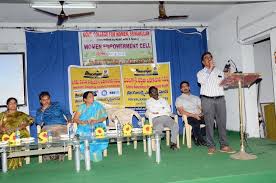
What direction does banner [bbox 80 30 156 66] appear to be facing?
toward the camera

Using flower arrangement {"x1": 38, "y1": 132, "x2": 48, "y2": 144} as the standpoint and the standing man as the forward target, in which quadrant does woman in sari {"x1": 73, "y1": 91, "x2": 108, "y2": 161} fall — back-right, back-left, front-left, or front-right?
front-left

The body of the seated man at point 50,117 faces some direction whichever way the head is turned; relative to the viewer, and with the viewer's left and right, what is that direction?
facing the viewer

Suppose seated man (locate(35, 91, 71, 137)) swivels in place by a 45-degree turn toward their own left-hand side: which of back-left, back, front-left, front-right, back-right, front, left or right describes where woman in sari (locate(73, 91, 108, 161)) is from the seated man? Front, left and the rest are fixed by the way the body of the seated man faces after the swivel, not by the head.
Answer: front

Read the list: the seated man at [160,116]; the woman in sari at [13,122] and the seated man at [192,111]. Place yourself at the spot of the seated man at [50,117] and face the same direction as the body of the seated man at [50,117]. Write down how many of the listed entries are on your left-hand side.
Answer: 2

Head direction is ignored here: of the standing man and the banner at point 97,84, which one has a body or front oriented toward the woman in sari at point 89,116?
the banner

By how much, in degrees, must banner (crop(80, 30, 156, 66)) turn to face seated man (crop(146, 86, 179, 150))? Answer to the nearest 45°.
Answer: approximately 45° to its left

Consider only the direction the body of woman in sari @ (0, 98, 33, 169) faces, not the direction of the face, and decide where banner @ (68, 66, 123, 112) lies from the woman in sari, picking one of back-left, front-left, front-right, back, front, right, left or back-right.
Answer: back-left

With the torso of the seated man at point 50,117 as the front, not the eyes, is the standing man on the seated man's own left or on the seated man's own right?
on the seated man's own left

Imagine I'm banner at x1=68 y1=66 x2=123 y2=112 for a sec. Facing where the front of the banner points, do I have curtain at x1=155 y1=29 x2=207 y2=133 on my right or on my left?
on my left

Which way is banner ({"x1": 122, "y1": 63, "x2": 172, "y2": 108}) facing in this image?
toward the camera

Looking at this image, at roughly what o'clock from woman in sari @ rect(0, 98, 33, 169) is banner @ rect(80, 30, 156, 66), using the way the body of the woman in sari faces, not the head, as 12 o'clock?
The banner is roughly at 8 o'clock from the woman in sari.

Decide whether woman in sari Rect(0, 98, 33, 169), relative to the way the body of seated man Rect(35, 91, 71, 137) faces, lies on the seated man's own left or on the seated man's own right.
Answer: on the seated man's own right

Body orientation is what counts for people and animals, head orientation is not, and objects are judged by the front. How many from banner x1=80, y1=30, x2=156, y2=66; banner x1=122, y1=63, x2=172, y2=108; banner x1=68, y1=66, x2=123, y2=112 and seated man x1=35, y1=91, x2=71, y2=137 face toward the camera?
4
